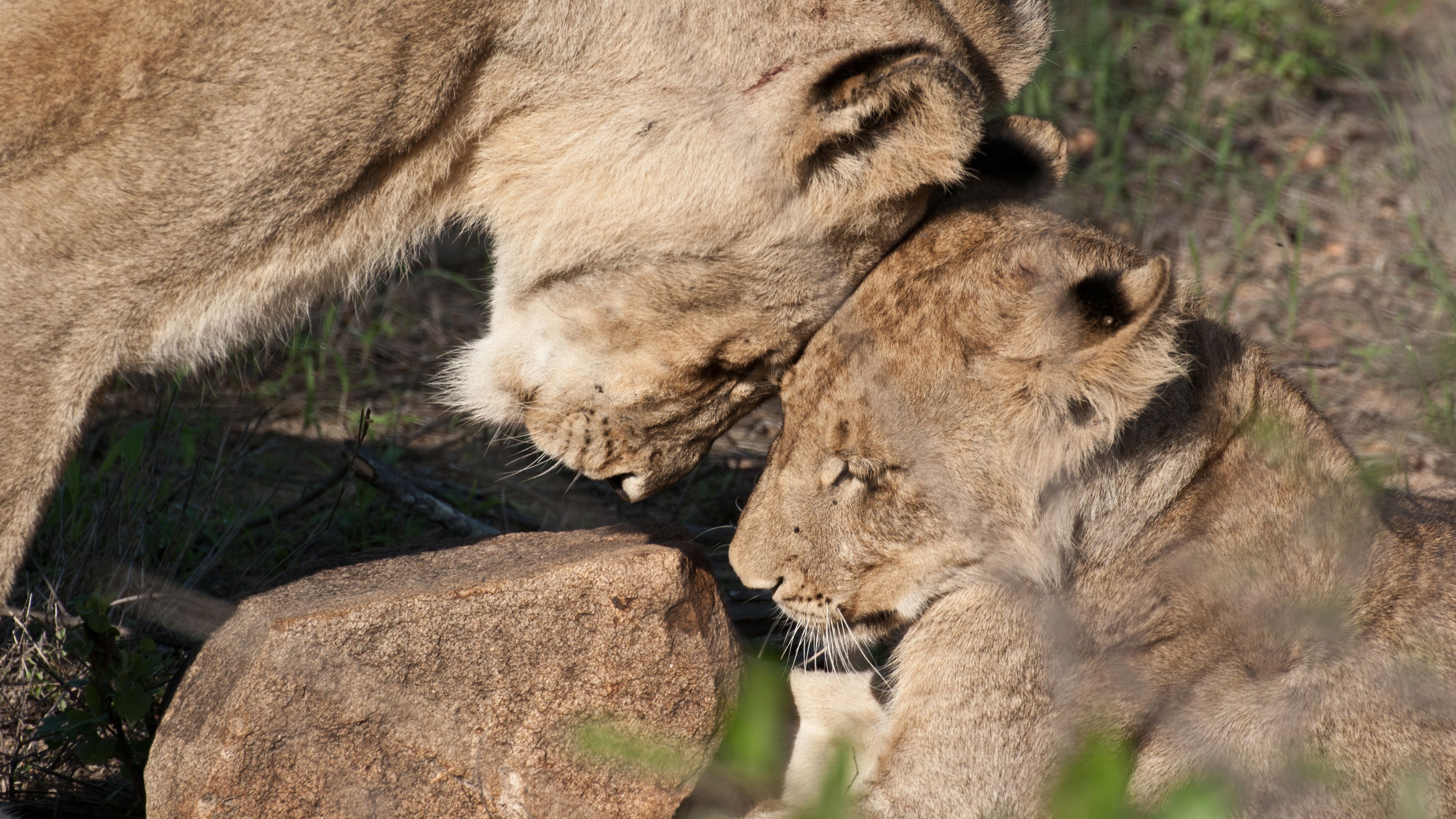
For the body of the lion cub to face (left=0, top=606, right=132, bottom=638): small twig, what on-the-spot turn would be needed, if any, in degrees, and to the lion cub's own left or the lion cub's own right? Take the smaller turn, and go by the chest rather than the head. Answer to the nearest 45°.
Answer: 0° — it already faces it

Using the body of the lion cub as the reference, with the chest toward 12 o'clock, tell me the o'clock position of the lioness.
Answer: The lioness is roughly at 12 o'clock from the lion cub.

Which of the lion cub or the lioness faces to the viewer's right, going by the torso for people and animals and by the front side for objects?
the lioness

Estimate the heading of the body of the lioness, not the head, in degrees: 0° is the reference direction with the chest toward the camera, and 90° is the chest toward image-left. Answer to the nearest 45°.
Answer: approximately 270°

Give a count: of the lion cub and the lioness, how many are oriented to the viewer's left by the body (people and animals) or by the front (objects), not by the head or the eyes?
1

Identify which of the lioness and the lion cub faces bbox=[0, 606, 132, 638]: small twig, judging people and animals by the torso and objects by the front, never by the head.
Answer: the lion cub

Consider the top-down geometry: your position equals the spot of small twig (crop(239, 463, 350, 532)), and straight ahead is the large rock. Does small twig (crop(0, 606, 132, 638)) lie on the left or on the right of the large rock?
right

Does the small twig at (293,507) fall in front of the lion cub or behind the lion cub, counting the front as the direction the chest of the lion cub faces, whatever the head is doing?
in front

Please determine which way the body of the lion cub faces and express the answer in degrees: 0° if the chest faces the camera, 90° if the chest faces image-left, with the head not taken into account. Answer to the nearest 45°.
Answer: approximately 90°

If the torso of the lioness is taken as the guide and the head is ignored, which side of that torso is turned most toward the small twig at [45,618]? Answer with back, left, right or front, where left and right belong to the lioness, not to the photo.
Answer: back
